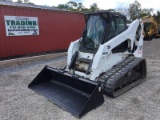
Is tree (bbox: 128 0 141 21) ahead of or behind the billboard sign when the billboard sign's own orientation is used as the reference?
behind

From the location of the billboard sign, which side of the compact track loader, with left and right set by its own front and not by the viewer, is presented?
right

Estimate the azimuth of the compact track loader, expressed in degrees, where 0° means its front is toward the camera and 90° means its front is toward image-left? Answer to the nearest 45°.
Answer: approximately 45°

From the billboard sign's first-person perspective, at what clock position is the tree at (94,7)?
The tree is roughly at 7 o'clock from the billboard sign.

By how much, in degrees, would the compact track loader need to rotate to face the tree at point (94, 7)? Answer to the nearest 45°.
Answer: approximately 135° to its right

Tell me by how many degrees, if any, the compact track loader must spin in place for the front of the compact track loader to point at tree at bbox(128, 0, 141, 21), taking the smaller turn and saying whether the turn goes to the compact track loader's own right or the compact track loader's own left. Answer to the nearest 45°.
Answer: approximately 135° to the compact track loader's own right

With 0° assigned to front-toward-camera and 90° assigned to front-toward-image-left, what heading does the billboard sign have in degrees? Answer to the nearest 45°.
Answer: approximately 0°
